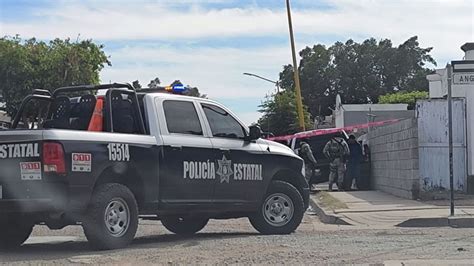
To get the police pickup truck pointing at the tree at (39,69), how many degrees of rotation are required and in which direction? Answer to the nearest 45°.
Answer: approximately 45° to its left

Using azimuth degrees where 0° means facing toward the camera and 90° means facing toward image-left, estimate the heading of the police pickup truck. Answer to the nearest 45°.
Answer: approximately 225°

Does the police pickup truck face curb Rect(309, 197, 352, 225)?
yes

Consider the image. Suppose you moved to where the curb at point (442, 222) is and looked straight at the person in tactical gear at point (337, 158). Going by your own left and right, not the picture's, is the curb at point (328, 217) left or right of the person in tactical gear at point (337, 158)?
left
